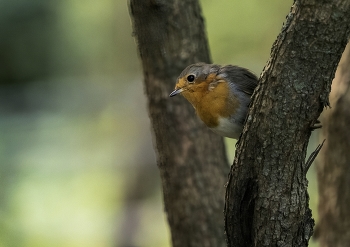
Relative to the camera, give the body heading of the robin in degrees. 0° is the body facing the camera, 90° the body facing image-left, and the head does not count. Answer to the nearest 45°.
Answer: approximately 90°

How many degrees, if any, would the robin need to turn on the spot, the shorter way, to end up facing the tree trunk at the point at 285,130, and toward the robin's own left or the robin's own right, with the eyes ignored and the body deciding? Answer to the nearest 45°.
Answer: approximately 90° to the robin's own left

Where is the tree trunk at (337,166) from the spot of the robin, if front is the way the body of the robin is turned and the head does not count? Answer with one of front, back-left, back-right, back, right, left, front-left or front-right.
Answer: back-right

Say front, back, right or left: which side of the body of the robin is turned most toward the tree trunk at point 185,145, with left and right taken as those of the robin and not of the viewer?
right
